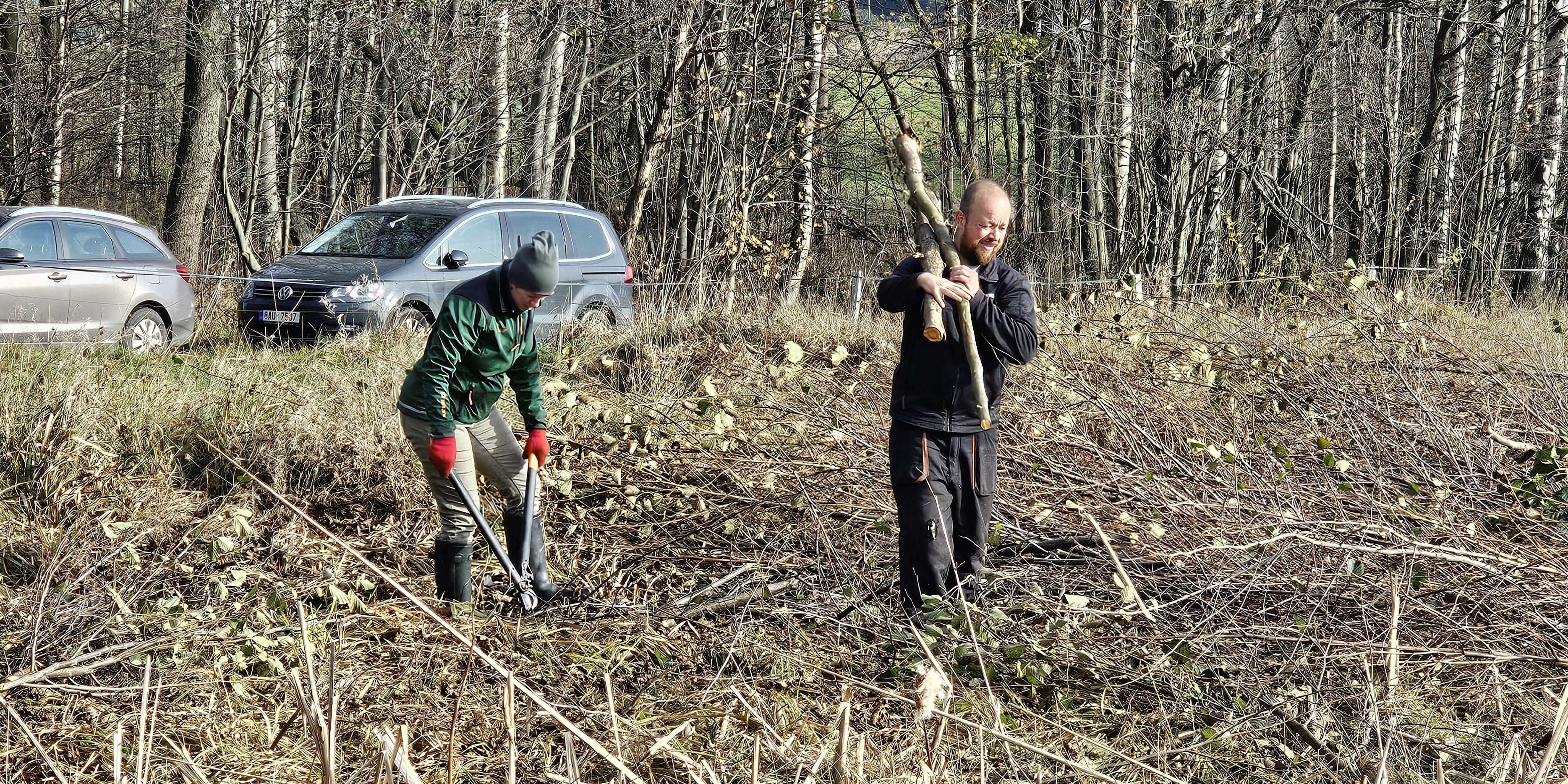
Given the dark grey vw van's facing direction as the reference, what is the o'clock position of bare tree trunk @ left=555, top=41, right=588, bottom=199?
The bare tree trunk is roughly at 5 o'clock from the dark grey vw van.

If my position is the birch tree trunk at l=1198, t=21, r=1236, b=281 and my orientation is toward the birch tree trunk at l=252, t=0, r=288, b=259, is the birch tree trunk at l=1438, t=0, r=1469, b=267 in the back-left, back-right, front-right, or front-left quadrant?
back-right

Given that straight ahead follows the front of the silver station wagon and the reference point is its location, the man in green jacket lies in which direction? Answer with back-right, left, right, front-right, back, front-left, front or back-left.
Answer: left

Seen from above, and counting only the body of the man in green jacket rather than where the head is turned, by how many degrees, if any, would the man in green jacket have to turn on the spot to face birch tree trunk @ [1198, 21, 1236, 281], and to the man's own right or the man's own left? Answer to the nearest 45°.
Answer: approximately 90° to the man's own left

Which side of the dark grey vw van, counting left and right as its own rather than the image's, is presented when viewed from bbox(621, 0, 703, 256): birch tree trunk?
back

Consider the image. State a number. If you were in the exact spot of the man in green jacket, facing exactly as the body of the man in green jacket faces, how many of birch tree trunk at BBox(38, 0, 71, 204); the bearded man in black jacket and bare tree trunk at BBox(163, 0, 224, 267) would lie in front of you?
1

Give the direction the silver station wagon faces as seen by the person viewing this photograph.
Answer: facing to the left of the viewer

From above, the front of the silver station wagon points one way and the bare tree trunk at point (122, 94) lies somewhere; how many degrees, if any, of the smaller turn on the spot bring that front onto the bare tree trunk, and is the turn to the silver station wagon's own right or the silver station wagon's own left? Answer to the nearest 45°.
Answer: approximately 90° to the silver station wagon's own right

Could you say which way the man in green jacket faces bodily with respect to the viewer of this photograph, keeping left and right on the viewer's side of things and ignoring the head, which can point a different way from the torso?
facing the viewer and to the right of the viewer

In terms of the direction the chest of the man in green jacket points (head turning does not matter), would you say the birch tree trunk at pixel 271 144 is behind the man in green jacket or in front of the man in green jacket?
behind

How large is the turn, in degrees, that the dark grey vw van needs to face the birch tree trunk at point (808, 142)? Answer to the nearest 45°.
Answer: approximately 180°

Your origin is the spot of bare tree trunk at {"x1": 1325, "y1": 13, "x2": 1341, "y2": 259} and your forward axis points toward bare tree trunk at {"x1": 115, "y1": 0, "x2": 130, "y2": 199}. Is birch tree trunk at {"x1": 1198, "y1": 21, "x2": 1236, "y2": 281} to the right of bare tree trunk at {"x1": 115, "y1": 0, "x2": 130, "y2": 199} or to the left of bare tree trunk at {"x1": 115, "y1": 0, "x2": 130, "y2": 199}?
left

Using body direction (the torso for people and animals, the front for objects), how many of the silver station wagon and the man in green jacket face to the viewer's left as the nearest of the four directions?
1

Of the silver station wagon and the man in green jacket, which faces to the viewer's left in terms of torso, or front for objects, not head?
the silver station wagon

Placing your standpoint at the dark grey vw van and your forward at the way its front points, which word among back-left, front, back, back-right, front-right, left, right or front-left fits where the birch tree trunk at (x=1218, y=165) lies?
back-left

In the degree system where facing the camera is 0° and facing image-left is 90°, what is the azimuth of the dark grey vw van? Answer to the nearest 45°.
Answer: approximately 45°
